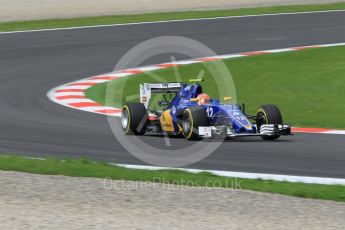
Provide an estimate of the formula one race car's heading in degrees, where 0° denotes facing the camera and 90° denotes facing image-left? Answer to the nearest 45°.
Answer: approximately 315°
